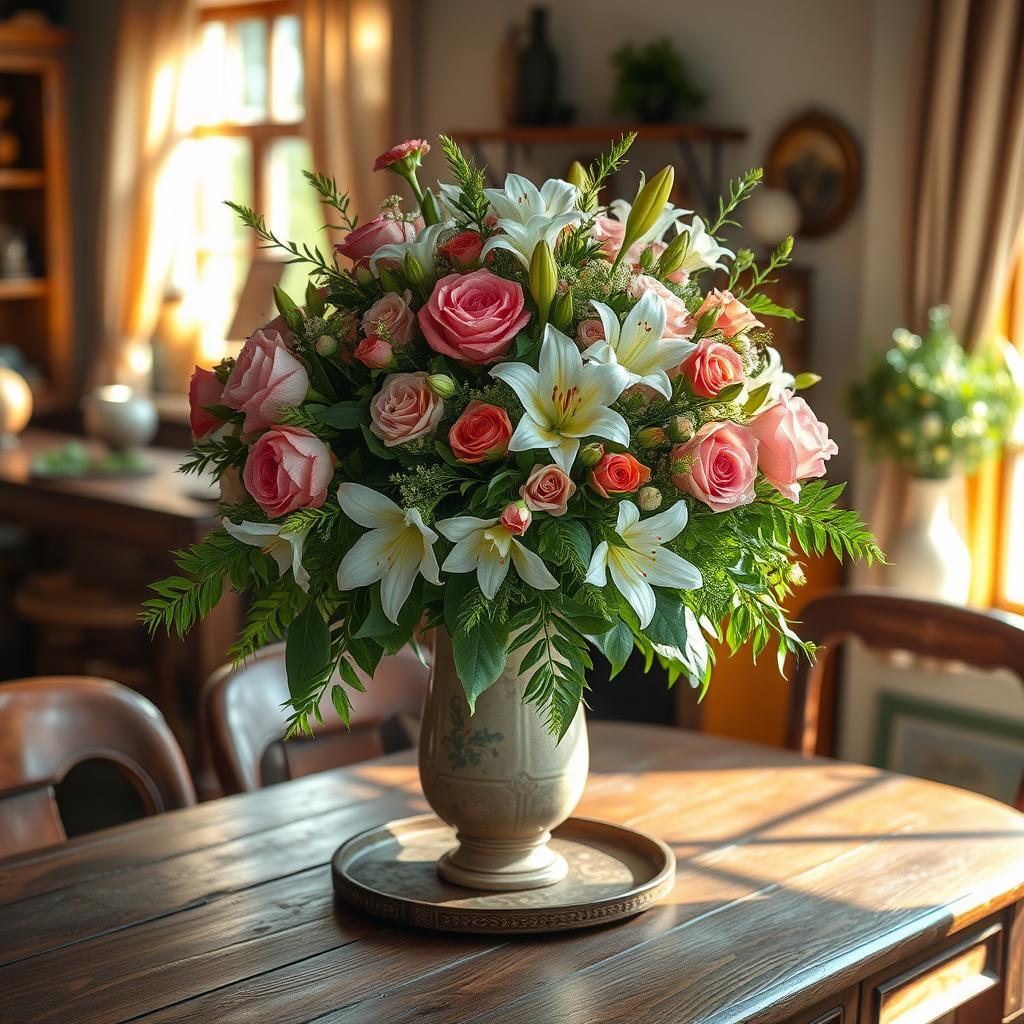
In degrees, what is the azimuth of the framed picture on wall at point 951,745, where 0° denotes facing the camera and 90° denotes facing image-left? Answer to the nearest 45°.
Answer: approximately 45°

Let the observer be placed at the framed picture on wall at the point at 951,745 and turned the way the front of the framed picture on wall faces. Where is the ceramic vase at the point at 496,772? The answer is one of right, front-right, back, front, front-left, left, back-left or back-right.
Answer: front-left

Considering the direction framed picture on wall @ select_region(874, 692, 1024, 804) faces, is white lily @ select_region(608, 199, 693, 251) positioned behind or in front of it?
in front

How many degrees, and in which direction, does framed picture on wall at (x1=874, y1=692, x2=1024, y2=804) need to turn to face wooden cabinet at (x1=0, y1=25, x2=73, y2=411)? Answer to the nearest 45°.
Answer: approximately 90° to its right

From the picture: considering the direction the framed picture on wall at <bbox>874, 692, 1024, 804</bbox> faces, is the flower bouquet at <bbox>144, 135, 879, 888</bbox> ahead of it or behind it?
ahead

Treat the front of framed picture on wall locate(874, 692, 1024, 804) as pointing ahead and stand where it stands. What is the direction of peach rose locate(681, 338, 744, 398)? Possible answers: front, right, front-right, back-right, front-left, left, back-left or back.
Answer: front-left

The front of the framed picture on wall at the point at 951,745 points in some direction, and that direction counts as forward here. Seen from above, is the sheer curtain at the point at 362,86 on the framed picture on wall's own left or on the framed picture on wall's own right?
on the framed picture on wall's own right
